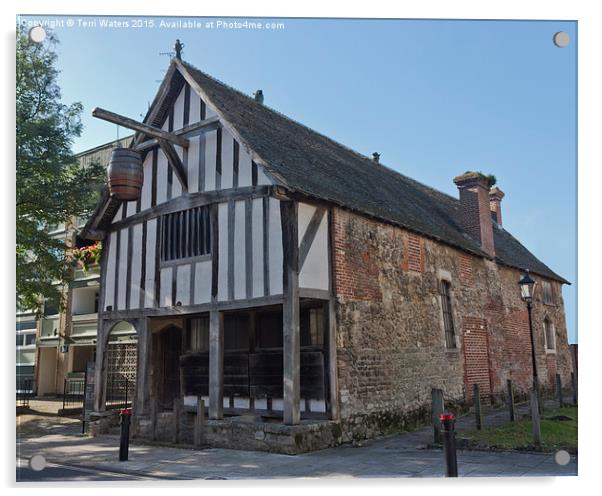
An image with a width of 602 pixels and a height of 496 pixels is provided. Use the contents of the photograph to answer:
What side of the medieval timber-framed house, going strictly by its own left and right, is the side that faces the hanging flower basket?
right

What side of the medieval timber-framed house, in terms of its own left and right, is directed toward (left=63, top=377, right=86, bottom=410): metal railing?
right

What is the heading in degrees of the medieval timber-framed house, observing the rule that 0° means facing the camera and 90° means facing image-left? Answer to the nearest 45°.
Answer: approximately 45°

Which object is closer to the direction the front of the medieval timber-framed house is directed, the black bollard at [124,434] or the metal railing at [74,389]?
the black bollard

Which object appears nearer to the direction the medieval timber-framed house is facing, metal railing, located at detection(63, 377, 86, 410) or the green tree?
the green tree

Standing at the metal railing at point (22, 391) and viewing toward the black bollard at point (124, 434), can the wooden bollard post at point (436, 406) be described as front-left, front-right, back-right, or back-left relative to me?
front-left

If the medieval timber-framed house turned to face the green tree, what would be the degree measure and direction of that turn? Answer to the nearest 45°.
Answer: approximately 45° to its right

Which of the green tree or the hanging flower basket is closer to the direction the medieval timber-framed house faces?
the green tree

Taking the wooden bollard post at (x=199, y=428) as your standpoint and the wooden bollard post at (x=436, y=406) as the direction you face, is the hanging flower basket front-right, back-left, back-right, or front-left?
back-left

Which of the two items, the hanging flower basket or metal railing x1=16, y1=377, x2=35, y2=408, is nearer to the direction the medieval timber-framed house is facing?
the metal railing
